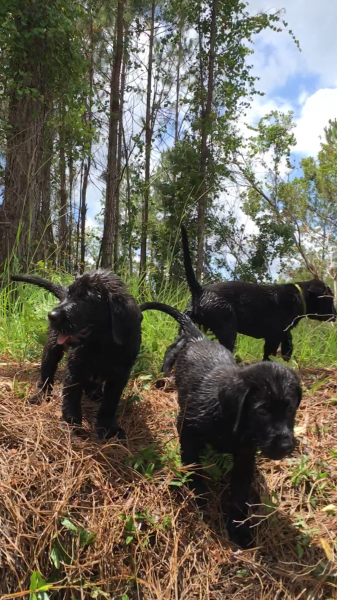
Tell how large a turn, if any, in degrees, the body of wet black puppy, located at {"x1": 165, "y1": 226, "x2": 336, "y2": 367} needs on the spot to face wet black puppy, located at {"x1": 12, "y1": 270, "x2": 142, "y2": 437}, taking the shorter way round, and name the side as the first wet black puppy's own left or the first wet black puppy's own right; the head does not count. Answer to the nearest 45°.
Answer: approximately 135° to the first wet black puppy's own right

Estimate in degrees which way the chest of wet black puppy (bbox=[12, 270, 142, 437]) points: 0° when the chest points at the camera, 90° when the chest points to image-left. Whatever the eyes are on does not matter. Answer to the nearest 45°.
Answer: approximately 315°

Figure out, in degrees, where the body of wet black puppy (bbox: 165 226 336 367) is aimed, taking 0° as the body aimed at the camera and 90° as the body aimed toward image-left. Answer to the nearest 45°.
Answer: approximately 270°

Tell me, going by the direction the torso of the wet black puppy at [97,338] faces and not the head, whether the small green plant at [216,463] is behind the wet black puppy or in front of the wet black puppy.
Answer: in front

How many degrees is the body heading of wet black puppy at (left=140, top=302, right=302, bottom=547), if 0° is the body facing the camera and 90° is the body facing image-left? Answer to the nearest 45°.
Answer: approximately 315°

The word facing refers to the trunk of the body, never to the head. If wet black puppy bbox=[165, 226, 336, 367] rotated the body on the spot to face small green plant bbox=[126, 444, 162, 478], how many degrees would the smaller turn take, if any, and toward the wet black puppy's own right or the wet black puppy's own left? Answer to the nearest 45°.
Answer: approximately 90° to the wet black puppy's own right

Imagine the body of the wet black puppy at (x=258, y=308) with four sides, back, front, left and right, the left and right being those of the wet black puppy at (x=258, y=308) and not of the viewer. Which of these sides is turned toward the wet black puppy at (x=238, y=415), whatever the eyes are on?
right

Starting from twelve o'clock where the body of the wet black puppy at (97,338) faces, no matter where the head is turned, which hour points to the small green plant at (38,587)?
The small green plant is roughly at 2 o'clock from the wet black puppy.

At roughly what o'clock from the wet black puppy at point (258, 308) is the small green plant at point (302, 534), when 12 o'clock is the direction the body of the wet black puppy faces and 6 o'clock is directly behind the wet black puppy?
The small green plant is roughly at 3 o'clock from the wet black puppy.

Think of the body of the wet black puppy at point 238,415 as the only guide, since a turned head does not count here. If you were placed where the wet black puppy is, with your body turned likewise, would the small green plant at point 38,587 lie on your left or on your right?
on your right
